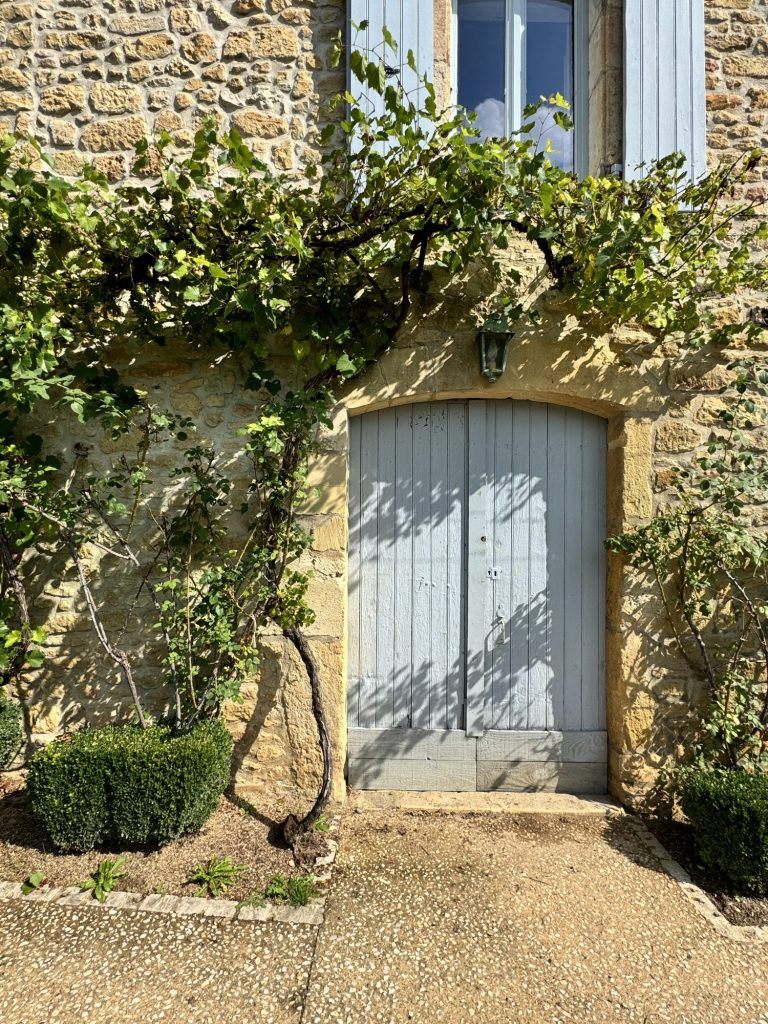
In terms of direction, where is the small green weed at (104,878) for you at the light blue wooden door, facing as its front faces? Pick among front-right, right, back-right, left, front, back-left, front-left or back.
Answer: front-right

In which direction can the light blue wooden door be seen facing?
toward the camera

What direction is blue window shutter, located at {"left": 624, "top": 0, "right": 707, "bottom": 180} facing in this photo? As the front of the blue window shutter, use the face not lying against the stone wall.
toward the camera

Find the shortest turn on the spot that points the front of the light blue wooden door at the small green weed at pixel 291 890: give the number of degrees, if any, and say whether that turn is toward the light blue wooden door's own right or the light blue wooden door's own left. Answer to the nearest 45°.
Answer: approximately 45° to the light blue wooden door's own right

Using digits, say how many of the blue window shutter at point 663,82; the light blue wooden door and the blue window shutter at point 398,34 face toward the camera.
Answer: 3

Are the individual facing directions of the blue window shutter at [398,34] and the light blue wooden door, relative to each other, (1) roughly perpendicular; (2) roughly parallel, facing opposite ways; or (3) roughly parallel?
roughly parallel

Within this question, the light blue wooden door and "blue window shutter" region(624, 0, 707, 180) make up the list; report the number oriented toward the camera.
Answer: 2

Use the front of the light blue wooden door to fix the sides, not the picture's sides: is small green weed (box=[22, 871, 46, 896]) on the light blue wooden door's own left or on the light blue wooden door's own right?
on the light blue wooden door's own right

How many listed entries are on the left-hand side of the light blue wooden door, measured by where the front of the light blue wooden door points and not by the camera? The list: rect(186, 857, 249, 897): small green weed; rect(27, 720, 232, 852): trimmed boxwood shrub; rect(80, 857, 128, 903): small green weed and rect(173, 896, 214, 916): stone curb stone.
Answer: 0

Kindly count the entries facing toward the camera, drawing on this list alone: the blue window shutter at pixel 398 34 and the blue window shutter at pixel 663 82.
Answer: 2

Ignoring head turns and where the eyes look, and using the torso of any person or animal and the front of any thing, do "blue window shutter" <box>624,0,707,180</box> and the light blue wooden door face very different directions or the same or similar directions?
same or similar directions
